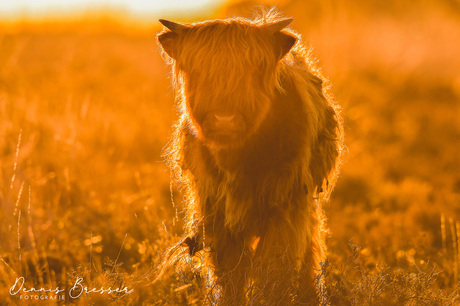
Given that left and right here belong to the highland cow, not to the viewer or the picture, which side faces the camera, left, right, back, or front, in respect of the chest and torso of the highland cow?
front
